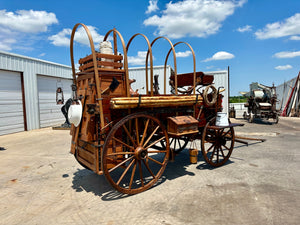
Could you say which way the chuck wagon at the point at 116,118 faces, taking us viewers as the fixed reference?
facing away from the viewer and to the right of the viewer

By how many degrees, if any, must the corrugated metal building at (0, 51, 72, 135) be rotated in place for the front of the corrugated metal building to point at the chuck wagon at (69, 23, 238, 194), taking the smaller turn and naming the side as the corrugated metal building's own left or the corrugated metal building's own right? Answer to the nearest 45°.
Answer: approximately 45° to the corrugated metal building's own right

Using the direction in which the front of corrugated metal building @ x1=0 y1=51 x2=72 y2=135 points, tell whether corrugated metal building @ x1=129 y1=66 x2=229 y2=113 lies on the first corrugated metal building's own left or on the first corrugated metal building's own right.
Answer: on the first corrugated metal building's own left

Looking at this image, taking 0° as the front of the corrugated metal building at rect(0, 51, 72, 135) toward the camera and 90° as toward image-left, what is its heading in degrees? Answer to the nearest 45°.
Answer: approximately 315°
